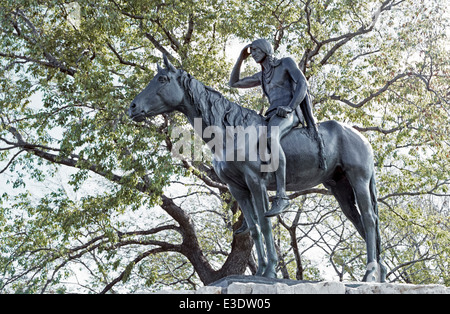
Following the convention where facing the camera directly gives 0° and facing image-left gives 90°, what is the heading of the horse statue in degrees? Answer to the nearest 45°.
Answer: approximately 90°

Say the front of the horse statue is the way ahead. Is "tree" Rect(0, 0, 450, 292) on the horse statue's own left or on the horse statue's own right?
on the horse statue's own right
